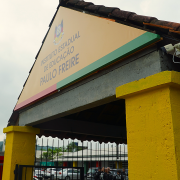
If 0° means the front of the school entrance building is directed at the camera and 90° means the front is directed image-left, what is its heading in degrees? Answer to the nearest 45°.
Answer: approximately 45°
